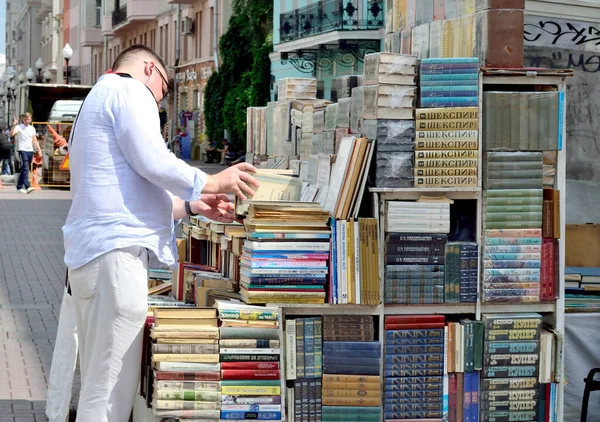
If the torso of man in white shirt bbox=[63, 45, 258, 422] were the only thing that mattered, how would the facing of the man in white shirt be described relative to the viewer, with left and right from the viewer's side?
facing away from the viewer and to the right of the viewer

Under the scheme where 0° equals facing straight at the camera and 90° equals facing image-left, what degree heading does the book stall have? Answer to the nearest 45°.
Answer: approximately 0°

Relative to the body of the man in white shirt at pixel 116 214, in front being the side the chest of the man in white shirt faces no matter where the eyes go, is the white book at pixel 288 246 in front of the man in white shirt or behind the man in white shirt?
in front

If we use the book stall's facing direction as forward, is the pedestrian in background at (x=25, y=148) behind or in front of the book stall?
behind

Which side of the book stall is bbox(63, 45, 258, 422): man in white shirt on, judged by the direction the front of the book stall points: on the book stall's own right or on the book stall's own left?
on the book stall's own right

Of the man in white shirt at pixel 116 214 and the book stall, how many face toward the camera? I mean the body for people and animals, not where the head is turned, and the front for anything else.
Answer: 1
